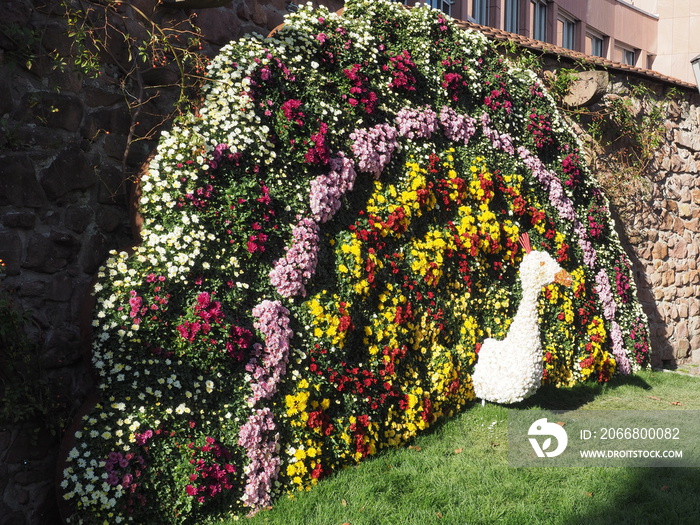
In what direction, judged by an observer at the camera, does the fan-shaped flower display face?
facing the viewer and to the right of the viewer
